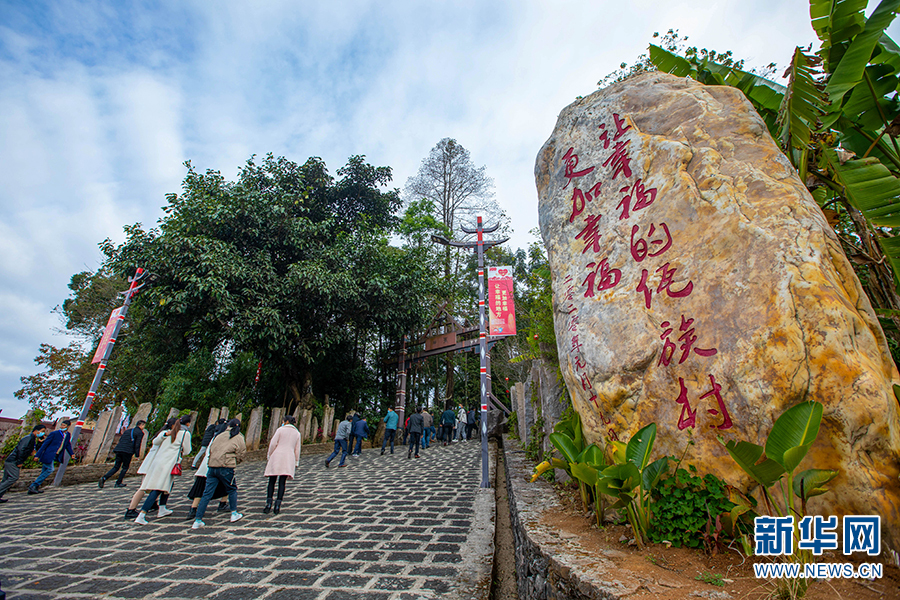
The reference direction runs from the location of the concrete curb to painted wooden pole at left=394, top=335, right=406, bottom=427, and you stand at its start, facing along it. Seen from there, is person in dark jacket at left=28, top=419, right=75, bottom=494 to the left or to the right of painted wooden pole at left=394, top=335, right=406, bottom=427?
left

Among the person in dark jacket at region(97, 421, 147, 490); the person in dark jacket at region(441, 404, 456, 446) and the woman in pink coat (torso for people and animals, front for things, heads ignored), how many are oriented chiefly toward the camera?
0

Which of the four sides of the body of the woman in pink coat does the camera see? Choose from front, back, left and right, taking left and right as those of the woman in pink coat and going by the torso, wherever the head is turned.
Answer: back

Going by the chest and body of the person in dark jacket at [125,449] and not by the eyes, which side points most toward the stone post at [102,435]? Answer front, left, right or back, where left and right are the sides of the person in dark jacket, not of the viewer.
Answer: left

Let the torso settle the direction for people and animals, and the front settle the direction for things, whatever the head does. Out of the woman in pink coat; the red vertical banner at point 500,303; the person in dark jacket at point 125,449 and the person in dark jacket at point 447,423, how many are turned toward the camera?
1

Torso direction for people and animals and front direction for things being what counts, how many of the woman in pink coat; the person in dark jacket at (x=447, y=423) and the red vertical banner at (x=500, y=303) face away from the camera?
2

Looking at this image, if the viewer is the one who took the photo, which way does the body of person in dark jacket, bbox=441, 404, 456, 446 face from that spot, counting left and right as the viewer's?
facing away from the viewer

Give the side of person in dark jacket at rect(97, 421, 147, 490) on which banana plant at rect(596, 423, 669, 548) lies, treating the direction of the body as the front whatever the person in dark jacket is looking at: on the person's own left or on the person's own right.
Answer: on the person's own right

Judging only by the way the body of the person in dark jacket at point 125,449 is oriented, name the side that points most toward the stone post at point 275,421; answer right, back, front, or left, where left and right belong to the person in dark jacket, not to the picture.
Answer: front

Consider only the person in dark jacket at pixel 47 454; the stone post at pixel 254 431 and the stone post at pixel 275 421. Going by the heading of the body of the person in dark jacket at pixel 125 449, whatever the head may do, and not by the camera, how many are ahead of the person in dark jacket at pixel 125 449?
2
